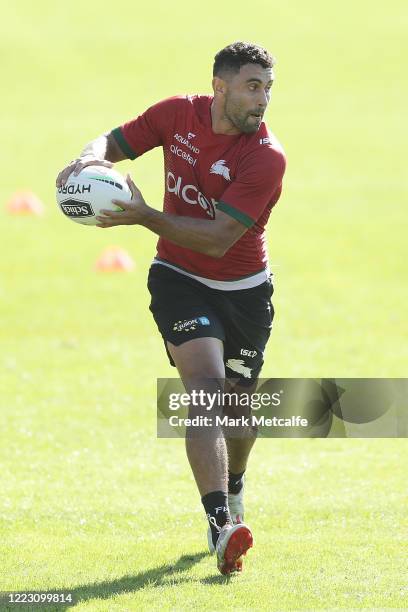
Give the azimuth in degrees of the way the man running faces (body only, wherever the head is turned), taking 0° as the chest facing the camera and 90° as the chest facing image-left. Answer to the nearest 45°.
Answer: approximately 0°

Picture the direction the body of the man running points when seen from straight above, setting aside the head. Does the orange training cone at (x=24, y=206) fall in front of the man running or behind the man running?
behind

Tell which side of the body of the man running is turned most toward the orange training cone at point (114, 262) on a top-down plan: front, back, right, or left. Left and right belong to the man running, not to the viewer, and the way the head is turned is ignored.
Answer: back

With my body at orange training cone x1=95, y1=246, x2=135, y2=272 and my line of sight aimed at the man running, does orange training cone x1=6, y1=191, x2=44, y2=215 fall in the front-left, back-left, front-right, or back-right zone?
back-right

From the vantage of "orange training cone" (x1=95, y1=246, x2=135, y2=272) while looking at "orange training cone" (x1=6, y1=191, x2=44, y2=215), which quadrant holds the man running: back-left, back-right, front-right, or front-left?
back-left
